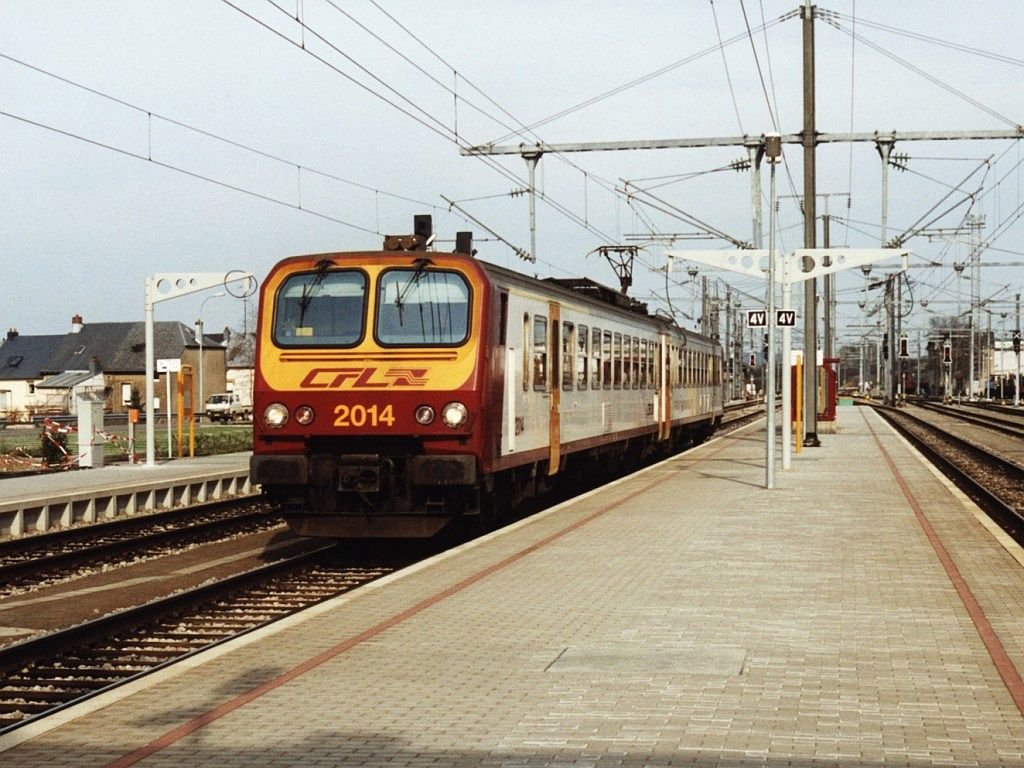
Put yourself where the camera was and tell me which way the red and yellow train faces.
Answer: facing the viewer and to the left of the viewer

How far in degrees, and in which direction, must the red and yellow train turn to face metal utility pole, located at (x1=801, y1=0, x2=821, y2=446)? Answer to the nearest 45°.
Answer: approximately 180°
